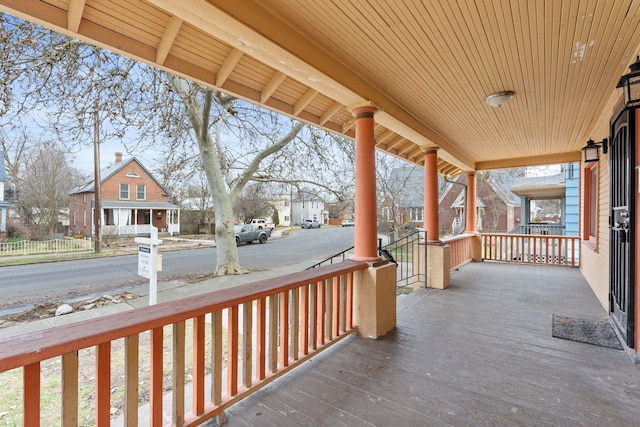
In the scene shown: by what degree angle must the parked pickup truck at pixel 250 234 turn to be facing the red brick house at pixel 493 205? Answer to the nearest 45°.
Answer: approximately 135° to its left

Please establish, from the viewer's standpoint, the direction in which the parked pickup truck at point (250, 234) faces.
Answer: facing the viewer and to the left of the viewer

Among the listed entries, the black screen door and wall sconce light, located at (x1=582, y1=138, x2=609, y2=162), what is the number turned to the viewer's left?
2

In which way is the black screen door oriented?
to the viewer's left

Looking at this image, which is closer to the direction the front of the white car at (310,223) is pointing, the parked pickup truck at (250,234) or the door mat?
the parked pickup truck

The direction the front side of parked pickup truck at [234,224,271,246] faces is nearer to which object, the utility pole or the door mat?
the utility pole

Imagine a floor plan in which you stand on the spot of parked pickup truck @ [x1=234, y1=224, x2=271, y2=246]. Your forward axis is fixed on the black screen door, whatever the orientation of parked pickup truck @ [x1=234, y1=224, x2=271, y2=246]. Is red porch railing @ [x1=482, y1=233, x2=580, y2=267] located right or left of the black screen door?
left

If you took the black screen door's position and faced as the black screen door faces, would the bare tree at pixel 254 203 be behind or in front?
in front

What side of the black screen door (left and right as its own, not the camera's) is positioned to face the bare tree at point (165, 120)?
front

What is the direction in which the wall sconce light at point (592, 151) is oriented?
to the viewer's left

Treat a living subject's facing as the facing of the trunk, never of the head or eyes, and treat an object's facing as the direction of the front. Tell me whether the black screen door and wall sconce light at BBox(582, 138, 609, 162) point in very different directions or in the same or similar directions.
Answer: same or similar directions
